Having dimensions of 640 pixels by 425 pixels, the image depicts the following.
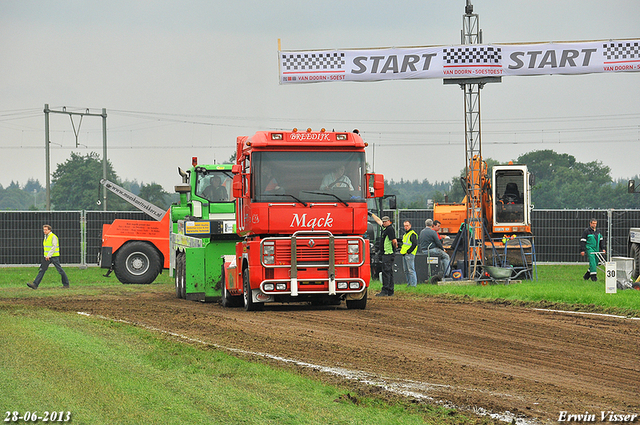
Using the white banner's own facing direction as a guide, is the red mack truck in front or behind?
in front

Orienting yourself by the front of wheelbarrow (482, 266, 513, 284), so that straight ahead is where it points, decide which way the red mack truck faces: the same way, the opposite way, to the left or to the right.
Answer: to the left

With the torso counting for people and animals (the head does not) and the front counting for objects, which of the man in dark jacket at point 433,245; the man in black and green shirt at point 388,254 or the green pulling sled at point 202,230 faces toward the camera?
the green pulling sled

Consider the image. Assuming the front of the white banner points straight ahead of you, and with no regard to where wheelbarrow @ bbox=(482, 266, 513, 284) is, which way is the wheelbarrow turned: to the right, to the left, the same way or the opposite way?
to the right

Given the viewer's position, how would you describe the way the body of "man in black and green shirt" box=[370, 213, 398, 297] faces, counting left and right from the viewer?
facing to the left of the viewer

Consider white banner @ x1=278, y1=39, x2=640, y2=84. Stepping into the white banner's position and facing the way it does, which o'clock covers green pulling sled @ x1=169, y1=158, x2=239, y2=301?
The green pulling sled is roughly at 2 o'clock from the white banner.

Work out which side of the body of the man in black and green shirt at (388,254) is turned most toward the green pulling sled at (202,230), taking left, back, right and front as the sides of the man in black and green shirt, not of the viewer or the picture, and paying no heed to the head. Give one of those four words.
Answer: front

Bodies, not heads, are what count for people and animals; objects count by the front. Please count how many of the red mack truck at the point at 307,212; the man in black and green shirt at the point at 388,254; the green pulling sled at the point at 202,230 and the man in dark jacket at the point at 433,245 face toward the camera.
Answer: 2
